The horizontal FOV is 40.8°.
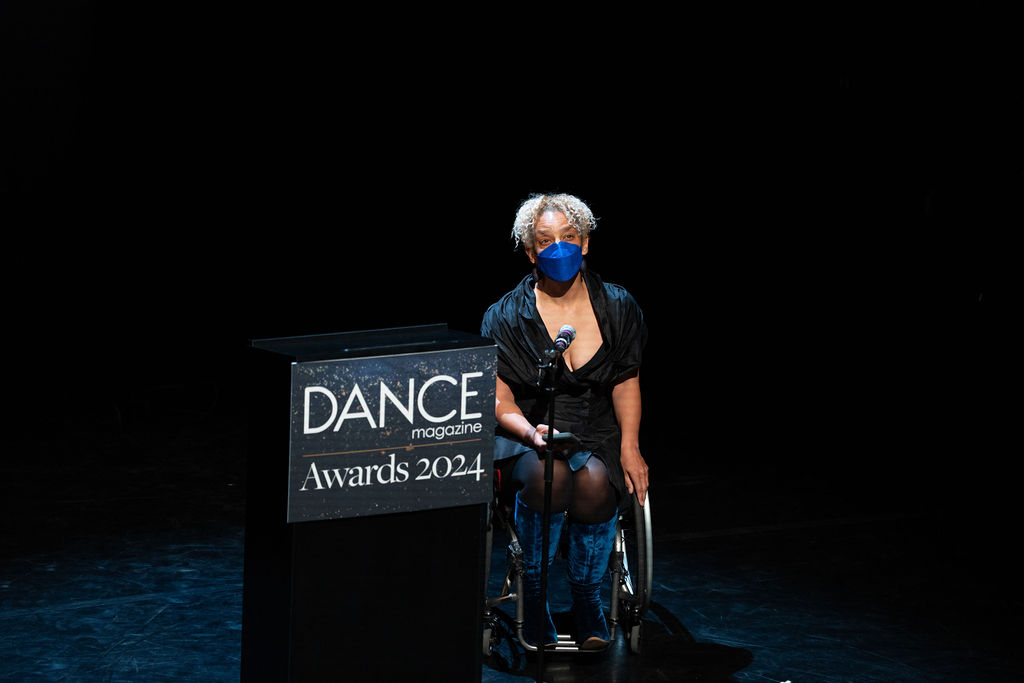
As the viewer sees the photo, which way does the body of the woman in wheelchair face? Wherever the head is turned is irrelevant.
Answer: toward the camera

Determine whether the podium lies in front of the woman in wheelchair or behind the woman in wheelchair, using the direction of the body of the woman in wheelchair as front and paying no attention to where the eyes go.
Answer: in front

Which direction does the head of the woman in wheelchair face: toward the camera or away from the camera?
toward the camera

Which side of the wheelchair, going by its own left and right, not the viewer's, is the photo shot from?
front

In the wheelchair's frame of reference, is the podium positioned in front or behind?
in front
